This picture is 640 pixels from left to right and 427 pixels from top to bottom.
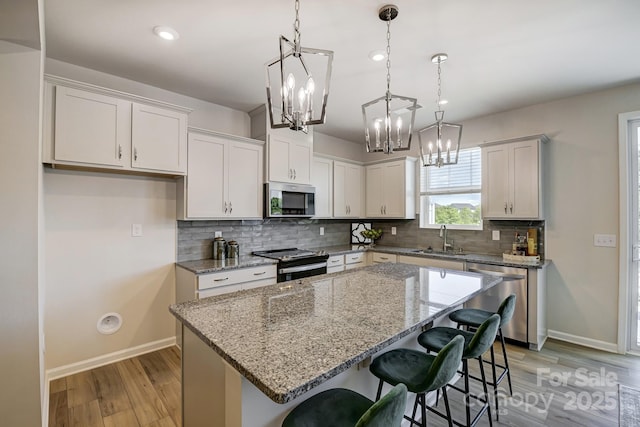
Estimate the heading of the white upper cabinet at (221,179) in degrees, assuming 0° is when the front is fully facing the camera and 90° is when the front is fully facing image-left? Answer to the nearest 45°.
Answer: approximately 315°

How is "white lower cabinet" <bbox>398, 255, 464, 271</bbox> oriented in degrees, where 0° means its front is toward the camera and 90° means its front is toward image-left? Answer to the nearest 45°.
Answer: approximately 45°

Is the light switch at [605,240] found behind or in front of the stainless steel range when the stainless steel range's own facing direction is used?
in front

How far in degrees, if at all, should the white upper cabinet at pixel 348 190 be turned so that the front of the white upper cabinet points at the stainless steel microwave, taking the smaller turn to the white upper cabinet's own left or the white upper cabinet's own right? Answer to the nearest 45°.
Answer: approximately 90° to the white upper cabinet's own right

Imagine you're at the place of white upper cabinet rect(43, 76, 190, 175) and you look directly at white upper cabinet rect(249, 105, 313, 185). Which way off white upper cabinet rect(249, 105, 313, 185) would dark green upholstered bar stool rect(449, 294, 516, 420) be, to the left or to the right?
right

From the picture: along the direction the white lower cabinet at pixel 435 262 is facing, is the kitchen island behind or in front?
in front

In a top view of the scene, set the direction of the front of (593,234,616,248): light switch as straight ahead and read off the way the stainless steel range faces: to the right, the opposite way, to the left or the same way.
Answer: to the left
